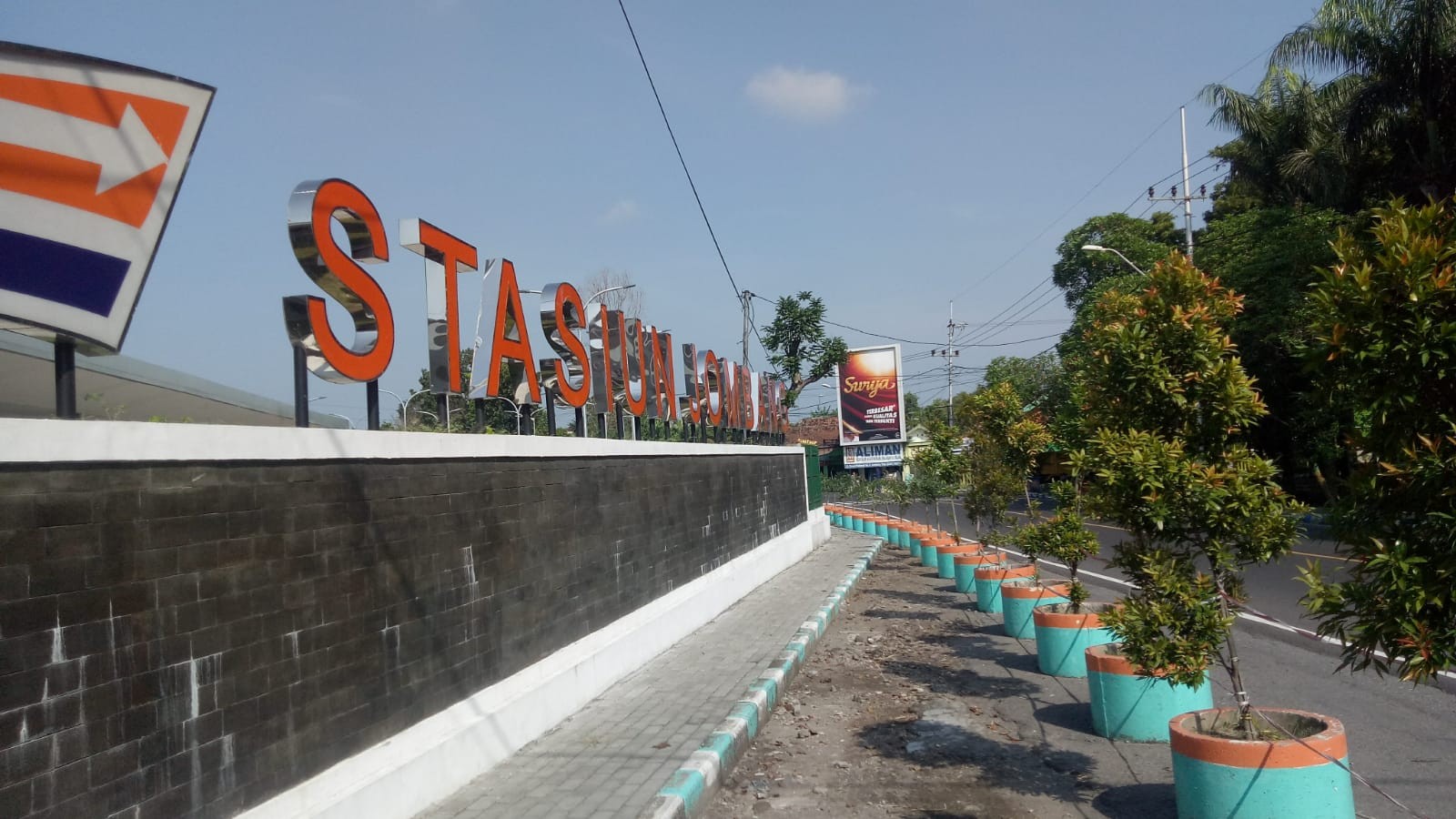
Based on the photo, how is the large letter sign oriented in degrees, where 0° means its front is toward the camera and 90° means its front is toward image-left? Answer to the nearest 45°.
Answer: approximately 315°

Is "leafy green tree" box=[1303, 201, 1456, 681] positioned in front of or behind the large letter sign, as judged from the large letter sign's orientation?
in front

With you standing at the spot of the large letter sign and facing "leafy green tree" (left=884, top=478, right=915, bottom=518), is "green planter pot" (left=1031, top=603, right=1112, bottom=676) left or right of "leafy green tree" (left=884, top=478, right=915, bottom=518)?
right

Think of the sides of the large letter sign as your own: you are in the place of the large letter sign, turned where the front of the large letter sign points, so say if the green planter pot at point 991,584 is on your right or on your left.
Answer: on your left

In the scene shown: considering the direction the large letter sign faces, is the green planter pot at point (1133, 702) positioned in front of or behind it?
in front

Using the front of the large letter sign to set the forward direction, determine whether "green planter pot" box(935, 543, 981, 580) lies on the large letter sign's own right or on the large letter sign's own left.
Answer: on the large letter sign's own left
